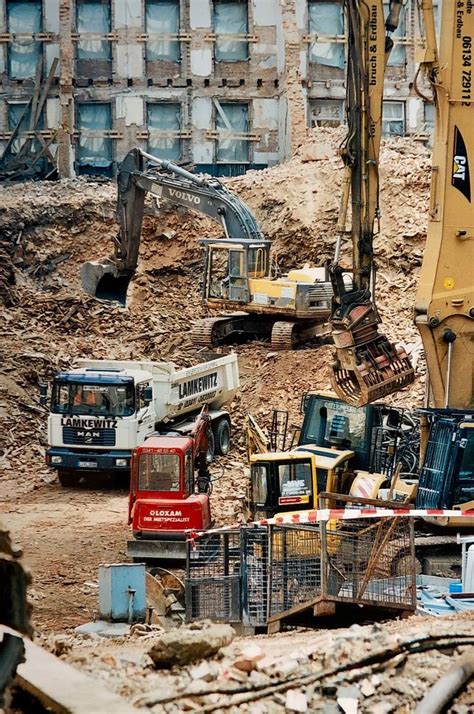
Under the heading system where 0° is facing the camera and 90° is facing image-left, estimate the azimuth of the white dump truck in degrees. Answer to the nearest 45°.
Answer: approximately 45°

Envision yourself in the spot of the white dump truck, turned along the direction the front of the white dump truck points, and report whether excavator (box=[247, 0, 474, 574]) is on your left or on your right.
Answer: on your left

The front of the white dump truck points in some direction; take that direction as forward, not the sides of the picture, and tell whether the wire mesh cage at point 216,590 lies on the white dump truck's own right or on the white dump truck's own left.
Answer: on the white dump truck's own left

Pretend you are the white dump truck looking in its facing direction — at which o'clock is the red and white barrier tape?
The red and white barrier tape is roughly at 10 o'clock from the white dump truck.

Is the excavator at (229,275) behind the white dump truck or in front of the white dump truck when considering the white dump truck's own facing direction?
behind

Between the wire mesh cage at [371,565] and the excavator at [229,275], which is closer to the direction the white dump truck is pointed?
the wire mesh cage

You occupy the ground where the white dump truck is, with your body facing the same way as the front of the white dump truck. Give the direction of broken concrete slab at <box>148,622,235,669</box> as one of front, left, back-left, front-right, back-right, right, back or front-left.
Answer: front-left

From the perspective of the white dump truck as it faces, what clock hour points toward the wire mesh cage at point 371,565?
The wire mesh cage is roughly at 10 o'clock from the white dump truck.

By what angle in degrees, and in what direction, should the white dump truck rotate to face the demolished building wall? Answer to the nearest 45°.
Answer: approximately 135° to its right
